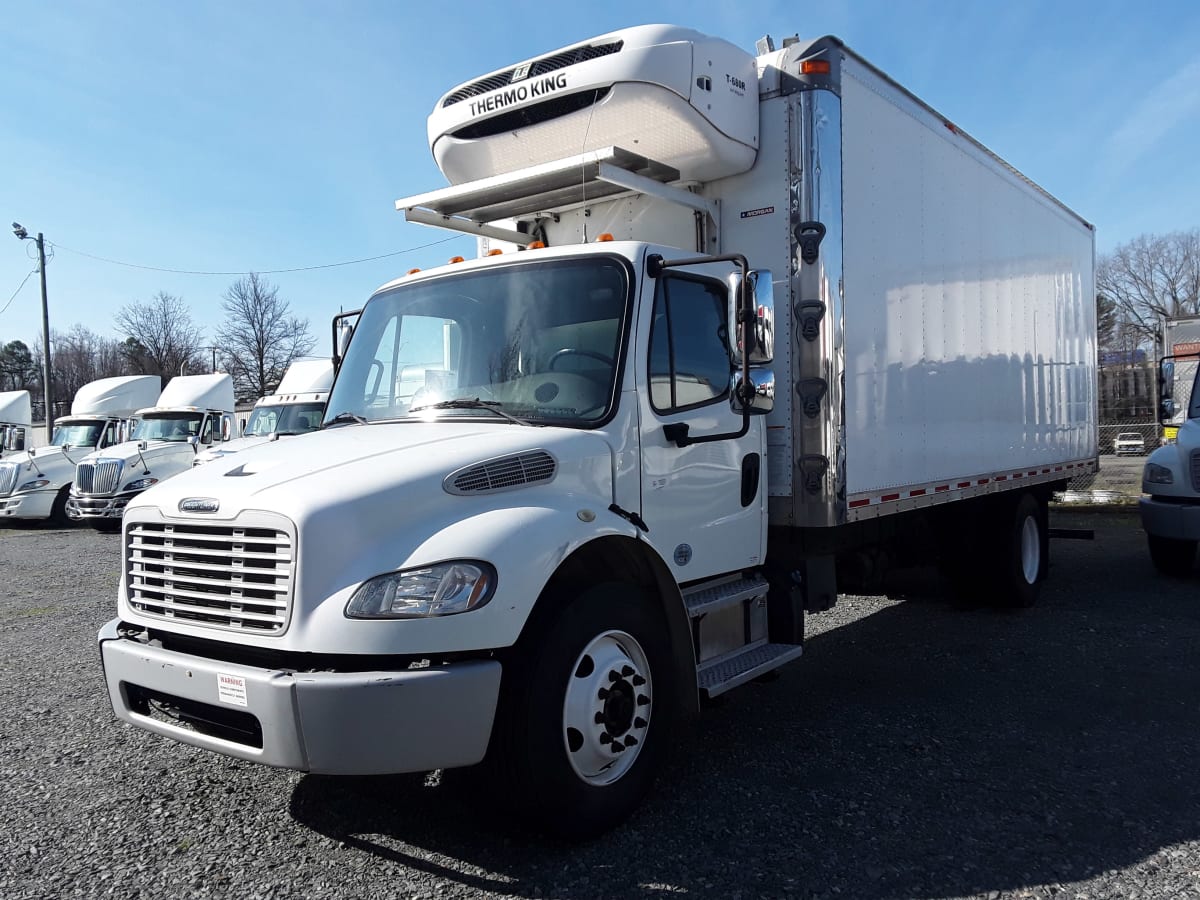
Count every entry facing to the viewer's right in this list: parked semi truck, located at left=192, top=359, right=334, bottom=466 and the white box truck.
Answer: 0

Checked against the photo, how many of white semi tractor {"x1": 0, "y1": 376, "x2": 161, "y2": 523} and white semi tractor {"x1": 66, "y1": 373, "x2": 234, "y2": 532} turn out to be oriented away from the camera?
0

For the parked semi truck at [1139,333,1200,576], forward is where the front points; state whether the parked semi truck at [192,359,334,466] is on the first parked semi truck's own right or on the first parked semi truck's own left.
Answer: on the first parked semi truck's own right

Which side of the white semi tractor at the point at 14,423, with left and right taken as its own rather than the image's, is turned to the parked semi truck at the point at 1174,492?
left

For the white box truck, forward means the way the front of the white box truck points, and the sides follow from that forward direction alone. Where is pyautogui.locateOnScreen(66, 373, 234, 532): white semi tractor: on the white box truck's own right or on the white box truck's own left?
on the white box truck's own right

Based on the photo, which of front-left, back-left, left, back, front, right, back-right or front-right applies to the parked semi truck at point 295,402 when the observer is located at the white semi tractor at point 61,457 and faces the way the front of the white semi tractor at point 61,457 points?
left

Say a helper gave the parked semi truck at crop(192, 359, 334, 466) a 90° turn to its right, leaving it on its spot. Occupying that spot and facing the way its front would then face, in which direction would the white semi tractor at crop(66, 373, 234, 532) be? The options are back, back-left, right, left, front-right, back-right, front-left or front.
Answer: front

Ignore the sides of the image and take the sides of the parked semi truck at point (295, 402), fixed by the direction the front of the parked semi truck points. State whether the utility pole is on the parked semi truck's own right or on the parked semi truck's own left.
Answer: on the parked semi truck's own right

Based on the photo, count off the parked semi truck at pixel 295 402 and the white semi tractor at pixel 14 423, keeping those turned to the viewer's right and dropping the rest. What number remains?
0

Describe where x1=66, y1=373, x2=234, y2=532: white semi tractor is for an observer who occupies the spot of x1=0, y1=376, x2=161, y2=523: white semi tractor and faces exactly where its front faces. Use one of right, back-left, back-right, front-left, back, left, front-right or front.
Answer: left

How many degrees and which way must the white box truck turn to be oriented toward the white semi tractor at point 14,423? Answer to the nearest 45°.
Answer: approximately 90° to its right

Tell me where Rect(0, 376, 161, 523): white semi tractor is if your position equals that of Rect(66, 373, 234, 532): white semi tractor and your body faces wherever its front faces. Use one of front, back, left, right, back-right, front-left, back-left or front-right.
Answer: right

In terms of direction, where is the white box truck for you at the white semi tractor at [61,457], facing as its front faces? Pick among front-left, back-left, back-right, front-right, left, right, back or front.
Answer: front-left

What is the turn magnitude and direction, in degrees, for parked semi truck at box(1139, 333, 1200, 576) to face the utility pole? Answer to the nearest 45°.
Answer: approximately 45° to its right

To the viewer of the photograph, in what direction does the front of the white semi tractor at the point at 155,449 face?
facing the viewer and to the left of the viewer
